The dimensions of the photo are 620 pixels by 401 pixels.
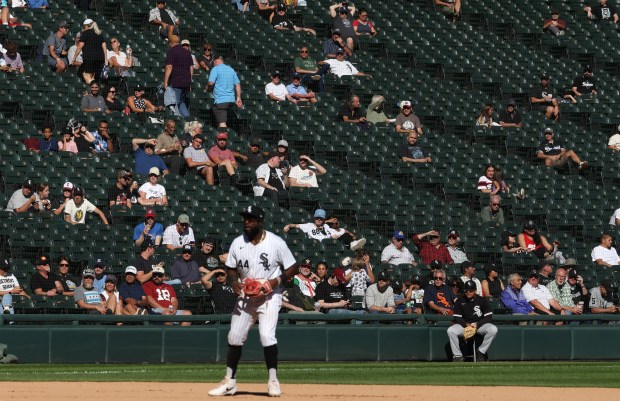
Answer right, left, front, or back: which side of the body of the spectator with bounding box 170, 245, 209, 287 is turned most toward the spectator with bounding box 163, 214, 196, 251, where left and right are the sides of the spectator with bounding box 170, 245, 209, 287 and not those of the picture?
back

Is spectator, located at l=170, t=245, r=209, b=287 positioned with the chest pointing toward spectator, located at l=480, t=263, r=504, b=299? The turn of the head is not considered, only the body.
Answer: no

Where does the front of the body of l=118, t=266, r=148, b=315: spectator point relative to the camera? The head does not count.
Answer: toward the camera

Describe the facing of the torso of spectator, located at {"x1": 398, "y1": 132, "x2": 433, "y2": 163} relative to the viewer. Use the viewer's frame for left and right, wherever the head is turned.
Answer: facing the viewer and to the right of the viewer

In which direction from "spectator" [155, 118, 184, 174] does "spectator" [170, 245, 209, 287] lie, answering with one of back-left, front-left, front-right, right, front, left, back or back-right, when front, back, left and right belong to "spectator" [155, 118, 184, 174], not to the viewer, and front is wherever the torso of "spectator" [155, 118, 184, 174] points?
front-right

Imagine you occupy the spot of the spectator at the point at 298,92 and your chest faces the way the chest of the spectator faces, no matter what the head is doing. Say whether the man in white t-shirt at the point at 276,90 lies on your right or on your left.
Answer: on your right

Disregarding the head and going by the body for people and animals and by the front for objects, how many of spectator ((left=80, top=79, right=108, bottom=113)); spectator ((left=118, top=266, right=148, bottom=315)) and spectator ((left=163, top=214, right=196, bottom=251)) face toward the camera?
3

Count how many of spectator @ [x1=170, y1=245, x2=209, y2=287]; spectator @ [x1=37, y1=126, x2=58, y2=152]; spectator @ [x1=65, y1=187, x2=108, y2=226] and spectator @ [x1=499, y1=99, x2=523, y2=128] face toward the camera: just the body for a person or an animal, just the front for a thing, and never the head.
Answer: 4

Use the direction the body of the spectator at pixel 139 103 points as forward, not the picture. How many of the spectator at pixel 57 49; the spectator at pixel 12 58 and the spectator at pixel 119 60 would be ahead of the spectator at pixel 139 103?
0

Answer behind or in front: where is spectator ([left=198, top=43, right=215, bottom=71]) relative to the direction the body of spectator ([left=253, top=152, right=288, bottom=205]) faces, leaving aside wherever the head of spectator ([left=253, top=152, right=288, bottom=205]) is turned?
behind

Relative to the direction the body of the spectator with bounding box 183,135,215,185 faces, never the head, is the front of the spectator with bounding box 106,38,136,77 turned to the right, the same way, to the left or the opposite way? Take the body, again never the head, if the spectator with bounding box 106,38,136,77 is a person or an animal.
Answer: the same way

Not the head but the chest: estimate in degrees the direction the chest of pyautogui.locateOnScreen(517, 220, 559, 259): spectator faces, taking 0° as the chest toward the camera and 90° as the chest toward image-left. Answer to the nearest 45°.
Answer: approximately 315°

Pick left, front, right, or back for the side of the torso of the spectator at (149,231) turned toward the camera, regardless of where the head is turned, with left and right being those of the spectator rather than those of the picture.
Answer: front

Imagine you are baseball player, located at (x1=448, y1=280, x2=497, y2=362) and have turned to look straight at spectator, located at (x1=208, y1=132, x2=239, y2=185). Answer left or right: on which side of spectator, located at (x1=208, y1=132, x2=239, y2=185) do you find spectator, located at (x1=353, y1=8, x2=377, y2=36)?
right

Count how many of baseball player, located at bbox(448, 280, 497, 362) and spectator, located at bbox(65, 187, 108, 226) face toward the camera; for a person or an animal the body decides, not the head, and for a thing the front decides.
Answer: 2

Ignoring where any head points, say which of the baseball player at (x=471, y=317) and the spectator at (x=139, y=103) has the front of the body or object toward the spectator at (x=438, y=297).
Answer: the spectator at (x=139, y=103)
